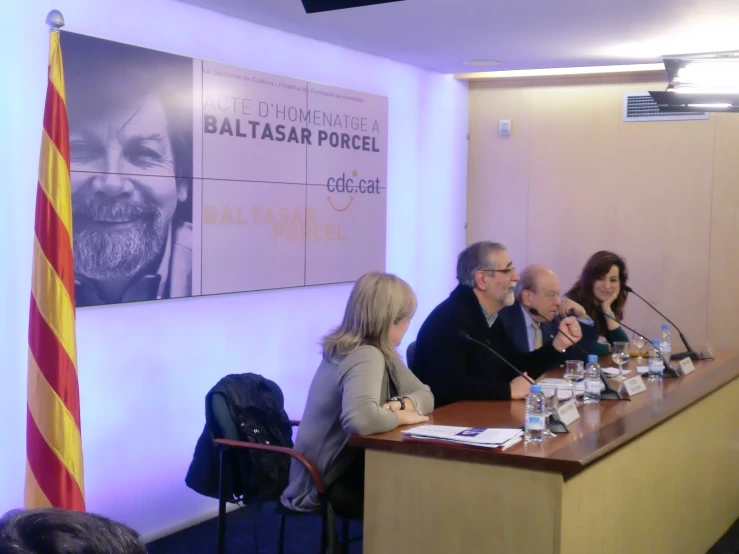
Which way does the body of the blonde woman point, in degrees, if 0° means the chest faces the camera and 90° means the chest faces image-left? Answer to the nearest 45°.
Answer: approximately 270°

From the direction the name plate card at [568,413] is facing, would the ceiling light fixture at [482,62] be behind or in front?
behind

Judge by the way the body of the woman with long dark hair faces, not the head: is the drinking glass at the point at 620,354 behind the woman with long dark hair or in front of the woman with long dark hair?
in front

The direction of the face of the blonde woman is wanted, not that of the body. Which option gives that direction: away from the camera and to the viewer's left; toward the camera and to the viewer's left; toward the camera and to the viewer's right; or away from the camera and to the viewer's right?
away from the camera and to the viewer's right

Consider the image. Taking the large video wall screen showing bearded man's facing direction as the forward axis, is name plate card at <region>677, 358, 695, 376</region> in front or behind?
in front

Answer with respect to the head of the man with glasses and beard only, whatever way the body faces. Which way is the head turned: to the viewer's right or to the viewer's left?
to the viewer's right

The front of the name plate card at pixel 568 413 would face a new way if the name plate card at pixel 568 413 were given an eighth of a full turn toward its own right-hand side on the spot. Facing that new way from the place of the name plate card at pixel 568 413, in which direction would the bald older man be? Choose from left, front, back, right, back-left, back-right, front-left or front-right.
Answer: back

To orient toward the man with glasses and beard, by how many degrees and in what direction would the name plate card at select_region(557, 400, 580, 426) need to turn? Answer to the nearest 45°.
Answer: approximately 180°

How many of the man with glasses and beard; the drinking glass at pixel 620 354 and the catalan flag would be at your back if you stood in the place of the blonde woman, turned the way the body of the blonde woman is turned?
1
